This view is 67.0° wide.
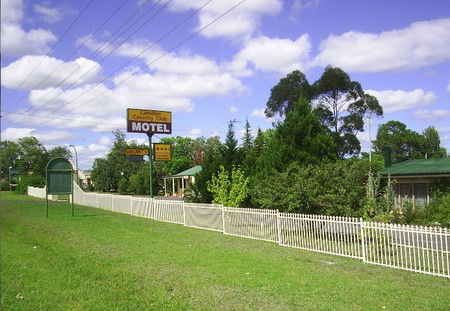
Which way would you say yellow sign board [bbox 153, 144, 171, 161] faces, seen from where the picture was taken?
facing the viewer

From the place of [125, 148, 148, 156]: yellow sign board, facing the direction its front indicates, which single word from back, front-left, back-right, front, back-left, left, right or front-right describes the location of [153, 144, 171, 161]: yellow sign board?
back-left

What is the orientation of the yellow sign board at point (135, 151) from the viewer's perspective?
toward the camera

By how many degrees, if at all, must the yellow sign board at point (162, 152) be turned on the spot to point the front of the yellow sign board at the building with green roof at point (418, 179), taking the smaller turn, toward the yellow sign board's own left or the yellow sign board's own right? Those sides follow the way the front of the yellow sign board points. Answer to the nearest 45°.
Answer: approximately 45° to the yellow sign board's own left

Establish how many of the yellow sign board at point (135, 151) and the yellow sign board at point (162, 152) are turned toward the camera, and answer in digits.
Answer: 2

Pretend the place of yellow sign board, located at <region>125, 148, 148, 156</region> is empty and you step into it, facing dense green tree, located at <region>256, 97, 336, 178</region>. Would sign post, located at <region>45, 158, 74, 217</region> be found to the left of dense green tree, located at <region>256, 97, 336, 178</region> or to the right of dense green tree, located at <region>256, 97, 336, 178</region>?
right

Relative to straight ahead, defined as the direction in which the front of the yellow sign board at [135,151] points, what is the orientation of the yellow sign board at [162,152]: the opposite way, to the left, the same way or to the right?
the same way

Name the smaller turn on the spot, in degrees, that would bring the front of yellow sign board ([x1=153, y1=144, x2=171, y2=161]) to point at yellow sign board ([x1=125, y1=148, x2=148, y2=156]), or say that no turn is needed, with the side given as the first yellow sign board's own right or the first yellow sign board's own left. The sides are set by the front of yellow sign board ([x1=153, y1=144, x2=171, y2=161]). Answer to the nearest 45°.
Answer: approximately 45° to the first yellow sign board's own right
